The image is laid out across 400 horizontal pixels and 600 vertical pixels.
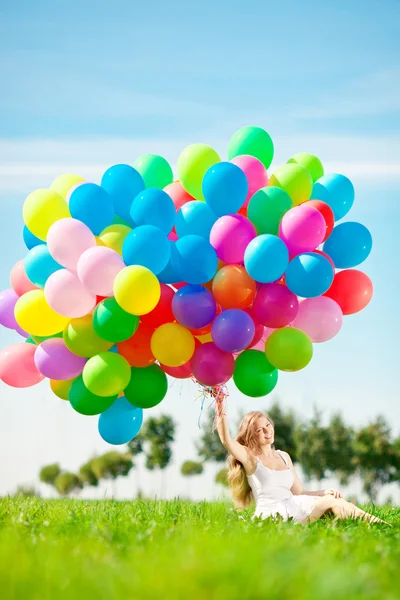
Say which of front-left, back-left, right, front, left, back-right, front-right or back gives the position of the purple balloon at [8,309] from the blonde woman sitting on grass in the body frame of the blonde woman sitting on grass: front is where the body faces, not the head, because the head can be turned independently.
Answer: back-right

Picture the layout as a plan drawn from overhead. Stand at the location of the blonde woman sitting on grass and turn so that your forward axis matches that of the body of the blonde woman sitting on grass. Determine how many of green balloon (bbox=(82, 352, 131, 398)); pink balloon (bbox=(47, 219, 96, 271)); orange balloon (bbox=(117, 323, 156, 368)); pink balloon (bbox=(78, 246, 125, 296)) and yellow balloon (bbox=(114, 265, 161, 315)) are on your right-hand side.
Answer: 5

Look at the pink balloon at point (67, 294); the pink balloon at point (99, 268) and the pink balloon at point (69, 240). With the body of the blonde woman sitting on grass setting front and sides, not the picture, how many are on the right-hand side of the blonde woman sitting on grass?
3

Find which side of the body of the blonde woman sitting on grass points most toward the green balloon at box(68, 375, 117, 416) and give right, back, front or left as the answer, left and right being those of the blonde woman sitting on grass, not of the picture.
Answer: right

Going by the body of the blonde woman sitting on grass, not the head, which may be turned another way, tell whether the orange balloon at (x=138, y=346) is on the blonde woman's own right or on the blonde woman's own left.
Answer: on the blonde woman's own right

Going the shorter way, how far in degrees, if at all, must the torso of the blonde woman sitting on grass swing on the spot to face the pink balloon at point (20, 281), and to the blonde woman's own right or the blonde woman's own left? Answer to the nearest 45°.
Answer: approximately 135° to the blonde woman's own right

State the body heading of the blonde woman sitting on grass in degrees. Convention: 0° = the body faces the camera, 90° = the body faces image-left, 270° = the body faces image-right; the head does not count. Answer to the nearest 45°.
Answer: approximately 315°
